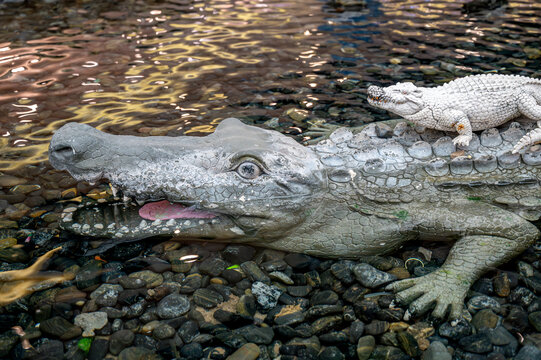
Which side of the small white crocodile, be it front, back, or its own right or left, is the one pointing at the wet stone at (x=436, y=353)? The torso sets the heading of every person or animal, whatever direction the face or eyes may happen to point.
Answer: left

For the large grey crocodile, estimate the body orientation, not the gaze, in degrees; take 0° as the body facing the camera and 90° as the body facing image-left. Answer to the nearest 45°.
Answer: approximately 90°

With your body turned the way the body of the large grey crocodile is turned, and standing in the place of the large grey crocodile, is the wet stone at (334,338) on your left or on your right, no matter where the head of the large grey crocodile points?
on your left

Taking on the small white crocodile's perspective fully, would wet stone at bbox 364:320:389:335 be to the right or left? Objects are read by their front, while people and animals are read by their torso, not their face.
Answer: on its left

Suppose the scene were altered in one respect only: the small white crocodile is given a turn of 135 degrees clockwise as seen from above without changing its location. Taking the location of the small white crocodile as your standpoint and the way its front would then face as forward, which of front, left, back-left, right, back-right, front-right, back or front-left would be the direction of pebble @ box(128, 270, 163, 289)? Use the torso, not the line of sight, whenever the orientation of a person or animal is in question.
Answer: back

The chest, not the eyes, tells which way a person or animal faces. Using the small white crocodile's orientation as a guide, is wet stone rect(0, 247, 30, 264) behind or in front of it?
in front

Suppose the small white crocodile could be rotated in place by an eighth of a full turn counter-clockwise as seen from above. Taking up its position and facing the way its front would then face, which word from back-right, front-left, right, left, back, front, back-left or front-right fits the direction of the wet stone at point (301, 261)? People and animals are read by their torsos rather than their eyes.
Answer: front

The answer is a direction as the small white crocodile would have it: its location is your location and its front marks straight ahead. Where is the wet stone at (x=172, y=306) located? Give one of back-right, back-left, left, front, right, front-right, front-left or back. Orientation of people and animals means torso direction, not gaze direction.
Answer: front-left

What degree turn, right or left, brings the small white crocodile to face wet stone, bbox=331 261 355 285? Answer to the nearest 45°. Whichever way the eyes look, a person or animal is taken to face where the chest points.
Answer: approximately 45° to its left

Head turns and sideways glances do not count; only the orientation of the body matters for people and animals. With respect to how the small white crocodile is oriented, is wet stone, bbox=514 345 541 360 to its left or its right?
on its left

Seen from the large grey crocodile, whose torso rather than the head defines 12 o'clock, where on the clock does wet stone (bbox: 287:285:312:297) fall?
The wet stone is roughly at 10 o'clock from the large grey crocodile.

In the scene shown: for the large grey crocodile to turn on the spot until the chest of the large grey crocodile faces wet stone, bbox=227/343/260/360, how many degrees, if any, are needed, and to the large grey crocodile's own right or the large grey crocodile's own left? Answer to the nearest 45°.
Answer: approximately 45° to the large grey crocodile's own left

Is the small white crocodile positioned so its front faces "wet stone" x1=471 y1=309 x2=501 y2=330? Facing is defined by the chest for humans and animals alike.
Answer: no

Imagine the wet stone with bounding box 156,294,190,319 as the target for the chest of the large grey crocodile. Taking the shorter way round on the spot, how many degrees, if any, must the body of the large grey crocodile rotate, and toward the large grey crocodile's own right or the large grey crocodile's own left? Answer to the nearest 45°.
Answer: approximately 45° to the large grey crocodile's own left

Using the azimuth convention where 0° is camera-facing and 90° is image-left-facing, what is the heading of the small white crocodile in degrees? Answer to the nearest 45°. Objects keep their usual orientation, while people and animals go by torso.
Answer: approximately 90°

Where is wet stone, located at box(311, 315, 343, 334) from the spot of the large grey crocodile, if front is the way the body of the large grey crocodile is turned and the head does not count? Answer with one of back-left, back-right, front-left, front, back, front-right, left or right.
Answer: left

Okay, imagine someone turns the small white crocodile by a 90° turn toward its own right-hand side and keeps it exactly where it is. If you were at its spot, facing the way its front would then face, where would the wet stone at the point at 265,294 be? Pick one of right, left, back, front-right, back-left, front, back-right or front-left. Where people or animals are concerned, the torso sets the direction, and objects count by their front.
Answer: back-left
